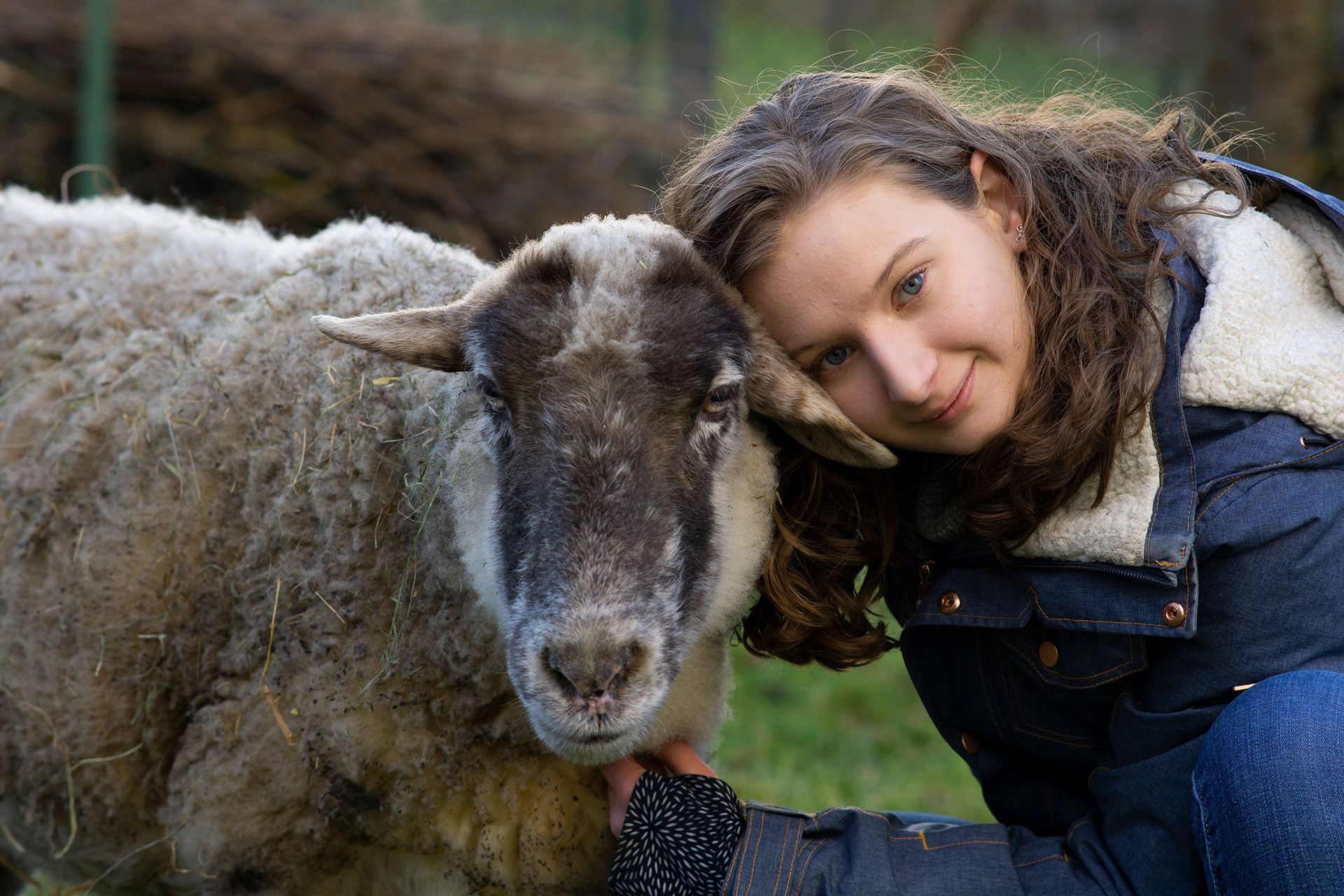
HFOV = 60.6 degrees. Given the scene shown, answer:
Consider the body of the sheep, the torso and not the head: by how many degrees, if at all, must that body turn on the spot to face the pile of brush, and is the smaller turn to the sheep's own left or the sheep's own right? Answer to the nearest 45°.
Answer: approximately 135° to the sheep's own left

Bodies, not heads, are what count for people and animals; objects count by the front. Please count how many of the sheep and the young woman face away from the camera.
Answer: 0

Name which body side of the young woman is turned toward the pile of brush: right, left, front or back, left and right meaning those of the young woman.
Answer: right

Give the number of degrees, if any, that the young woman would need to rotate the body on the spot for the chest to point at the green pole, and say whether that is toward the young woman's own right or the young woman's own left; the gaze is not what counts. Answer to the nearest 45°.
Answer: approximately 90° to the young woman's own right

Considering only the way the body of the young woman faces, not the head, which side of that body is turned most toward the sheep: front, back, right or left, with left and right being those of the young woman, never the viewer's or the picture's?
front

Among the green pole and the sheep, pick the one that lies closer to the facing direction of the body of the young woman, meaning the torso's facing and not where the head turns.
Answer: the sheep

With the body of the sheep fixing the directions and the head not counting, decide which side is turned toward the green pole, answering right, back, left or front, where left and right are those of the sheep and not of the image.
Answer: back

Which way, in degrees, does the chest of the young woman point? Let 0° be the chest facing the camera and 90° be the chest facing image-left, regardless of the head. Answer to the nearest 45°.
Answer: approximately 45°

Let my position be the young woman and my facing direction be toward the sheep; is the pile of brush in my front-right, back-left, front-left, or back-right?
front-right

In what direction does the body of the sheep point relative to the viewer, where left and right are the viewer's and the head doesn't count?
facing the viewer and to the right of the viewer
